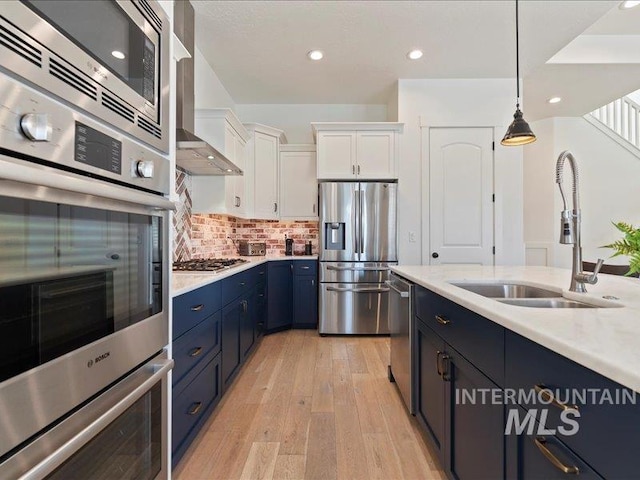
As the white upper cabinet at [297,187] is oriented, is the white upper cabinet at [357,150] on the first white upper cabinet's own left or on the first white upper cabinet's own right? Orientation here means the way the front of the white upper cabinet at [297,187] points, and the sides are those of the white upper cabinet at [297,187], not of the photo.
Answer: on the first white upper cabinet's own left

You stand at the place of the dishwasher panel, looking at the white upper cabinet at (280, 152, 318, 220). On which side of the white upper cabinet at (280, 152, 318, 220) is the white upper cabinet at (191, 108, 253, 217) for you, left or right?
left

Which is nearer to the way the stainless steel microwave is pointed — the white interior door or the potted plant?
the potted plant

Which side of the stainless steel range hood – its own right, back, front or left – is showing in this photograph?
right

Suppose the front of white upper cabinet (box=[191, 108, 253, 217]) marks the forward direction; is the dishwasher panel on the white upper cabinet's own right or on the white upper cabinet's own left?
on the white upper cabinet's own right

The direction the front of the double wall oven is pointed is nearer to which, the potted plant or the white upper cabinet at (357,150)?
the potted plant

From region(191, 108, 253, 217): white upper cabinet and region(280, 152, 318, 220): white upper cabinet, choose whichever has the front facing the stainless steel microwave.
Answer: region(280, 152, 318, 220): white upper cabinet

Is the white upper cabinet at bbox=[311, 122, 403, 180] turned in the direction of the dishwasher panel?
yes

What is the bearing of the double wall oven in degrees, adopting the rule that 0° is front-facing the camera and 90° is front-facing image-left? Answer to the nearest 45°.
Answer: approximately 315°

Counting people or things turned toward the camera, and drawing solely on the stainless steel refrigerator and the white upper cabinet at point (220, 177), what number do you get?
1

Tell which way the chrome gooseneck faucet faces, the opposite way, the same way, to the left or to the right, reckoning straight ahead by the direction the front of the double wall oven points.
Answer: the opposite way

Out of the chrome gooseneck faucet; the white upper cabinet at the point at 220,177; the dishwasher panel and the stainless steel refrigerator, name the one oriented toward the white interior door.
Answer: the white upper cabinet

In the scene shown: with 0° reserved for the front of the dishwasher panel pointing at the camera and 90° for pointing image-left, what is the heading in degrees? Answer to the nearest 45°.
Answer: approximately 90°
